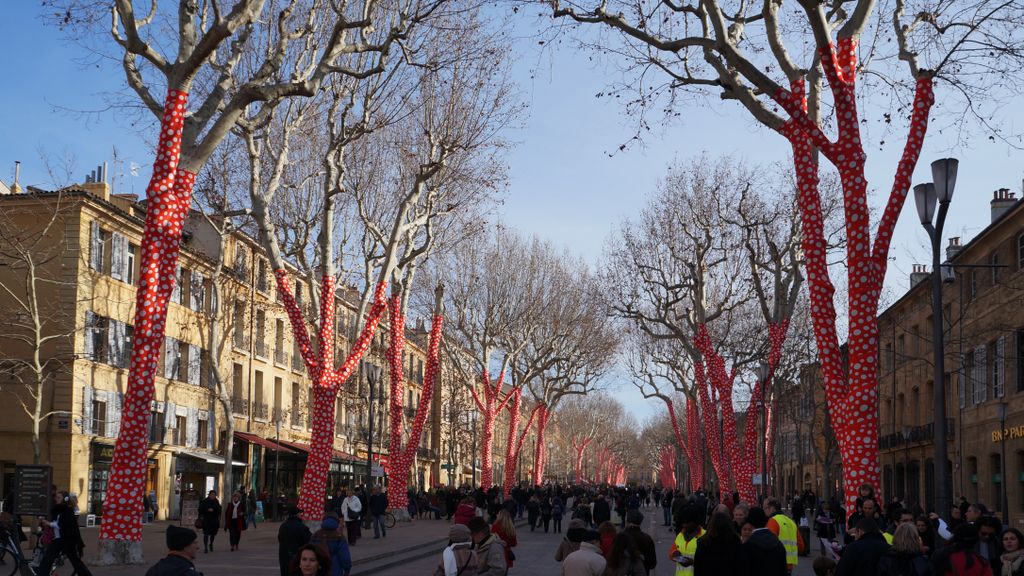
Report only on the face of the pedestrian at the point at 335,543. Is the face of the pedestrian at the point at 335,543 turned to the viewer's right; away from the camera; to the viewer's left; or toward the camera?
away from the camera

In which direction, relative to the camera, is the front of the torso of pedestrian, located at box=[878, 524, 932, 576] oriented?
away from the camera

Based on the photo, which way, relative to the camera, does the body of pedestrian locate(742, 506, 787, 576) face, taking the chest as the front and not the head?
away from the camera

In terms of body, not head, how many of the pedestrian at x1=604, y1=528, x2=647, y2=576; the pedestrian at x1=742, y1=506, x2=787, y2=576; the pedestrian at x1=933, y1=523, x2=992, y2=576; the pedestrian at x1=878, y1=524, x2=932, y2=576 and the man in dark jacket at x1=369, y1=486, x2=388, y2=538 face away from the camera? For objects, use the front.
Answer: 4

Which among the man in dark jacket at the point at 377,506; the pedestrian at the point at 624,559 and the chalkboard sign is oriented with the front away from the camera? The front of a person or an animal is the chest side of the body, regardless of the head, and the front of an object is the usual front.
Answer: the pedestrian

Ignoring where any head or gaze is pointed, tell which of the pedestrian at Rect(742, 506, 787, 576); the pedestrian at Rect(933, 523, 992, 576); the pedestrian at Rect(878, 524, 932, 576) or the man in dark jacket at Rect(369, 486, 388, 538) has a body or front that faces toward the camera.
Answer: the man in dark jacket

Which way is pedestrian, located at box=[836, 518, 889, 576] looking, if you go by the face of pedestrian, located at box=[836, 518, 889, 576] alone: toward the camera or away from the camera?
away from the camera

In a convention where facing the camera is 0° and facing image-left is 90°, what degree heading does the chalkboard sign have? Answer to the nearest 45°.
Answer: approximately 0°

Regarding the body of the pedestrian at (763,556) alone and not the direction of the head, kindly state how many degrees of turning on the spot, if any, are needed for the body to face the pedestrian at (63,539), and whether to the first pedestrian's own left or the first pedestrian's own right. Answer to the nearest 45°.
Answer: approximately 45° to the first pedestrian's own left

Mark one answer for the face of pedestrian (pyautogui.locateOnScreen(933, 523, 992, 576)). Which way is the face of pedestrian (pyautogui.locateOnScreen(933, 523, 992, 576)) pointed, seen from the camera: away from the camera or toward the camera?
away from the camera

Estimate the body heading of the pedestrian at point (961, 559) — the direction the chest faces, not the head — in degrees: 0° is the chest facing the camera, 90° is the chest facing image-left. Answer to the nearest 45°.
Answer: approximately 180°
